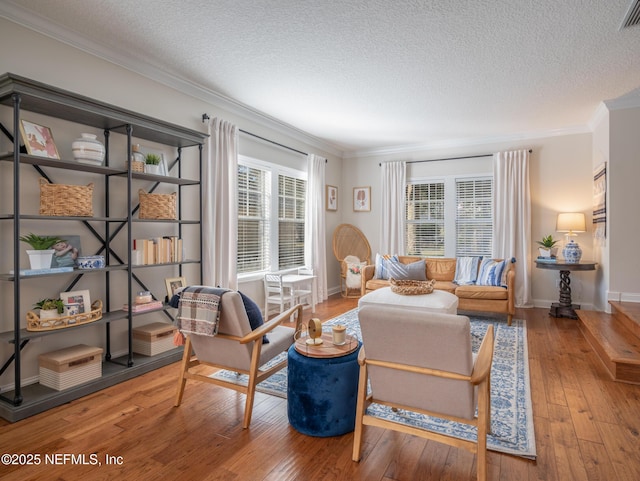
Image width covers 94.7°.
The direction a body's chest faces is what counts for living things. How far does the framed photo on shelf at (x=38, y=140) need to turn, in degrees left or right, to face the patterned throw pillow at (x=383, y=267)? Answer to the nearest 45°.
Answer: approximately 45° to its left

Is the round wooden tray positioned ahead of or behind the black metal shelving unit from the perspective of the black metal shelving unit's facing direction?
ahead

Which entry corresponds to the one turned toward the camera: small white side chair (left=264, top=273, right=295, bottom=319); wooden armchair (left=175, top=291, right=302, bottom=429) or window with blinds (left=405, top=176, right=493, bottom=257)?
the window with blinds

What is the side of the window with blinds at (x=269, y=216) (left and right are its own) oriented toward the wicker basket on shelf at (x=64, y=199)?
right

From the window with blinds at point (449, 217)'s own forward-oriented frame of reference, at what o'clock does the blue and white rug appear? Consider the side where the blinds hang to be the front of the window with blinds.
The blue and white rug is roughly at 12 o'clock from the window with blinds.

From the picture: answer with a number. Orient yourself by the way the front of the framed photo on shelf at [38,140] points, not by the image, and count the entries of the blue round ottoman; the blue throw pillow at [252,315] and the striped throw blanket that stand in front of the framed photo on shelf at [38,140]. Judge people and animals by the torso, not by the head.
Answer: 3

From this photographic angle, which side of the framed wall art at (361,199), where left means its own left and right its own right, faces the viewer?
front

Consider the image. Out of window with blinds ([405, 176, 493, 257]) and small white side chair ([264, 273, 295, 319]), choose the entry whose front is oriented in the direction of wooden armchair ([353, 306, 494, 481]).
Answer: the window with blinds

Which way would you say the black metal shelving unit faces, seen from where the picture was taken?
facing the viewer and to the right of the viewer

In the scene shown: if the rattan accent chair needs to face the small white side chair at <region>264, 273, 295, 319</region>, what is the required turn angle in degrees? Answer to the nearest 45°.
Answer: approximately 90° to its right

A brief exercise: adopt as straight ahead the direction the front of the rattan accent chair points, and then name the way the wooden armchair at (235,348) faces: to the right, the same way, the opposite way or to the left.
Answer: to the left

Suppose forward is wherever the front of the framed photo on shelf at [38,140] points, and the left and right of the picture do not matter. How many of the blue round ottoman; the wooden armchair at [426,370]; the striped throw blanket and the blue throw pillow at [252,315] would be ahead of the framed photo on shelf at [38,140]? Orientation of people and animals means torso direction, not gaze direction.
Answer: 4

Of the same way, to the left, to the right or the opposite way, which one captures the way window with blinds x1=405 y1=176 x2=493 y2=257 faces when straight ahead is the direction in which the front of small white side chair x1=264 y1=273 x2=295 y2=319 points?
the opposite way

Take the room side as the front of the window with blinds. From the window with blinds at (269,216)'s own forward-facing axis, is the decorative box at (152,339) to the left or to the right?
on its right

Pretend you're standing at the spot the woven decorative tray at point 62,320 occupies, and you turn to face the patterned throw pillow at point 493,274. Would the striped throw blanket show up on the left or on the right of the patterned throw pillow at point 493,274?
right
